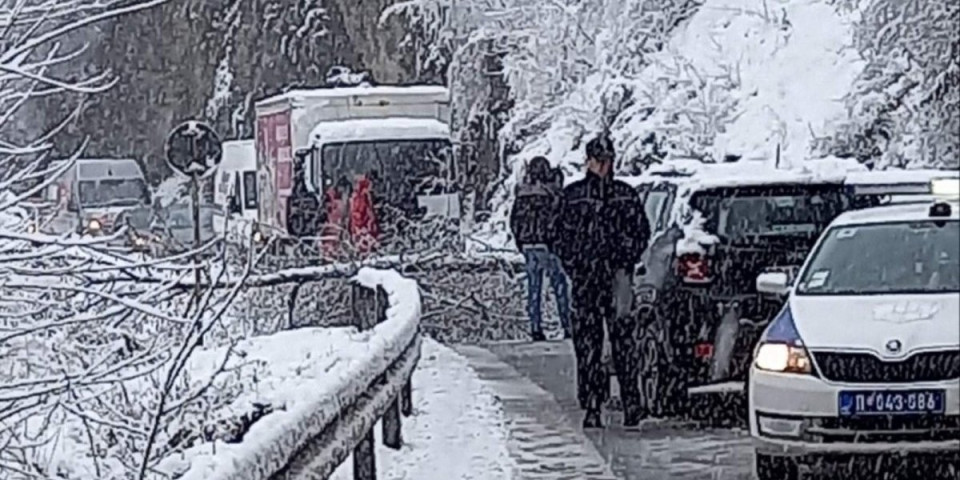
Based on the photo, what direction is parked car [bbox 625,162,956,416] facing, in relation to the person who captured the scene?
facing away from the viewer

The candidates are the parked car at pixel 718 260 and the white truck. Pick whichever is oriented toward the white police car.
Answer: the white truck

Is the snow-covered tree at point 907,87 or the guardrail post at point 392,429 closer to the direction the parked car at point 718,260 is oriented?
the snow-covered tree

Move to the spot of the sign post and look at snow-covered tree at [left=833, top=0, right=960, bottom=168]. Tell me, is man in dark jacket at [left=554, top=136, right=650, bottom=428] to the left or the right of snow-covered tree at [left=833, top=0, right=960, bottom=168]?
right

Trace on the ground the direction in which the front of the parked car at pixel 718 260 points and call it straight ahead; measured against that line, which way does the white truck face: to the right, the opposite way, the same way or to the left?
the opposite way

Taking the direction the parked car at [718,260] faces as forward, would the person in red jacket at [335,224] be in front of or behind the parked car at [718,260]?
in front

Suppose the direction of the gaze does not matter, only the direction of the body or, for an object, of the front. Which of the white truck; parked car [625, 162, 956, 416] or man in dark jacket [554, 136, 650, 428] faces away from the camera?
the parked car

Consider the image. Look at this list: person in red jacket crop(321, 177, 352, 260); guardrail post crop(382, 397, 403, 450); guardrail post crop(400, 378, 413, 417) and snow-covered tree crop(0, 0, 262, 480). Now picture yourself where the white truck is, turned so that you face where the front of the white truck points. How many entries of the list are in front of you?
4

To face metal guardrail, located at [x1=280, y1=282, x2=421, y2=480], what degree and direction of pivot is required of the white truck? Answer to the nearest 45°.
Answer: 0° — it already faces it

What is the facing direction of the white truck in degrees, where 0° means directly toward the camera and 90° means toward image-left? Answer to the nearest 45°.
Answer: approximately 0°

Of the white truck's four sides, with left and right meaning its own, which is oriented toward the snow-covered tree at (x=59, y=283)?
front

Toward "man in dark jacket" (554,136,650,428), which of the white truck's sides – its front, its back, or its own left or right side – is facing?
front
